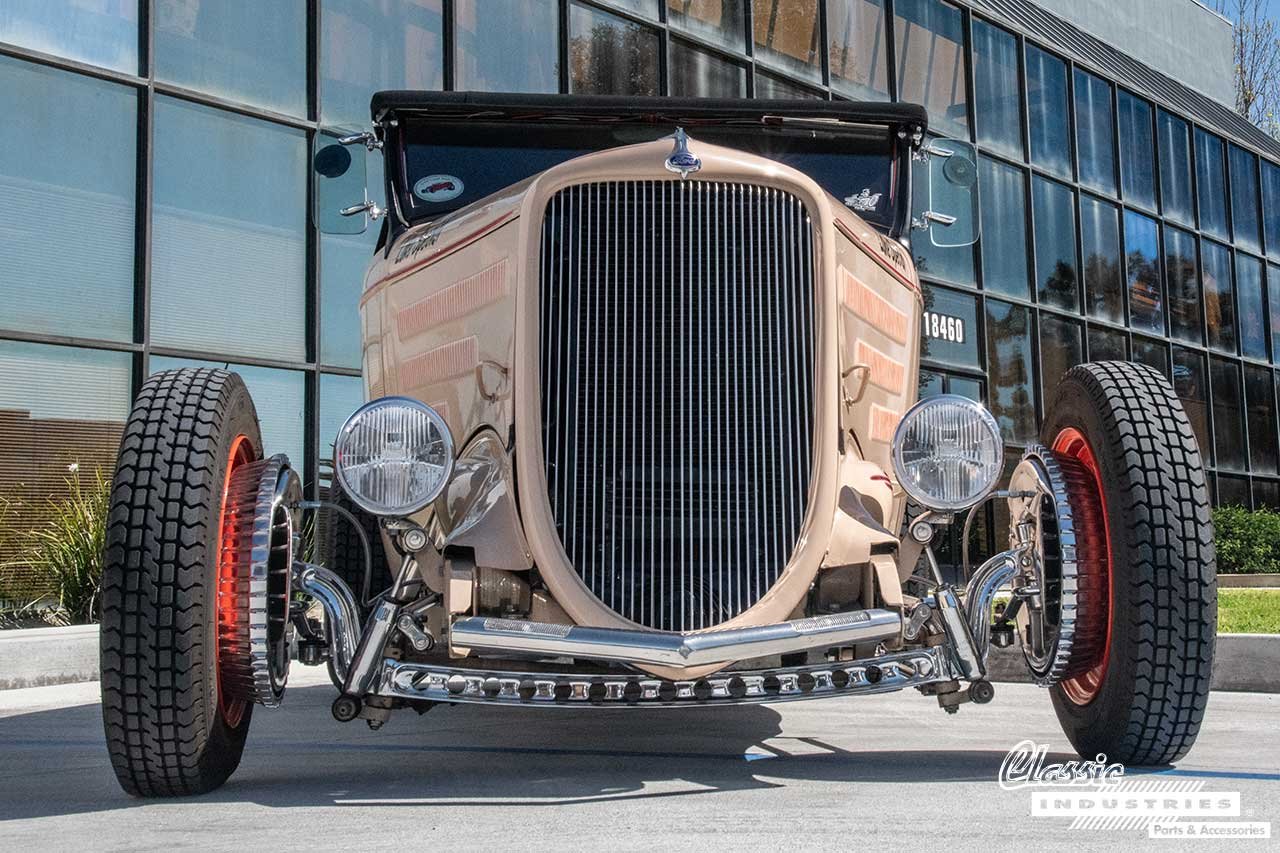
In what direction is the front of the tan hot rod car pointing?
toward the camera

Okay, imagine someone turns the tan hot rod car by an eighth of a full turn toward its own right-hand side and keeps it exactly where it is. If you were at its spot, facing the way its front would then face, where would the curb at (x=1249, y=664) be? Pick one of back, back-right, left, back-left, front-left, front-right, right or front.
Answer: back

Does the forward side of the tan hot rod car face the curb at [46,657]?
no

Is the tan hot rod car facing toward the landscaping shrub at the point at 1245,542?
no

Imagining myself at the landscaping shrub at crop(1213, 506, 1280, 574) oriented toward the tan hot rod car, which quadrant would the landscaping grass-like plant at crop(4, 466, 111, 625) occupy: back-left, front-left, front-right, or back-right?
front-right

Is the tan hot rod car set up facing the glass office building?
no

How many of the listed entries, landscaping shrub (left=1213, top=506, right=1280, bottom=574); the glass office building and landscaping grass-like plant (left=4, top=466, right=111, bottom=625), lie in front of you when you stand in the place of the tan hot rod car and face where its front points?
0

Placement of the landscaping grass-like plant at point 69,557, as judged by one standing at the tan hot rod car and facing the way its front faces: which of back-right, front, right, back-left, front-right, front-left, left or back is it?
back-right
